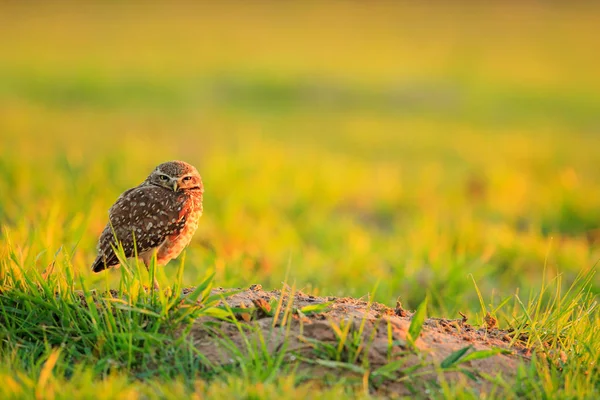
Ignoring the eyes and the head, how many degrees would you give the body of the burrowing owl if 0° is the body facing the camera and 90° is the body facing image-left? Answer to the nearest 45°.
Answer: approximately 270°
